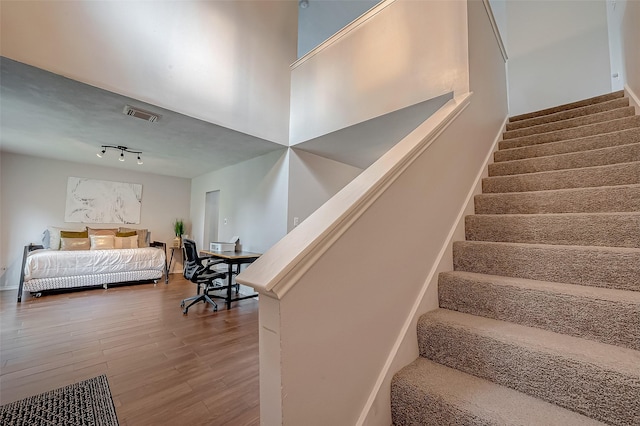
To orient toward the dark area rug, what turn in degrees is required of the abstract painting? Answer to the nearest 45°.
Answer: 0° — it already faces it

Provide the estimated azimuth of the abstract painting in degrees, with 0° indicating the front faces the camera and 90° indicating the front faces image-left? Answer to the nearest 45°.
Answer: approximately 0°

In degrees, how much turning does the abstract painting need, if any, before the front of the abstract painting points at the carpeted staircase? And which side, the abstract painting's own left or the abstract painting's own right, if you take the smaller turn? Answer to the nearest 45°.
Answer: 0° — it already faces it

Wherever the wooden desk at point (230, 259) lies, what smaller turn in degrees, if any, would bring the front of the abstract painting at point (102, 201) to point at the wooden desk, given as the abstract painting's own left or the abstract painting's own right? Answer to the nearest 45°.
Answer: approximately 45° to the abstract painting's own left

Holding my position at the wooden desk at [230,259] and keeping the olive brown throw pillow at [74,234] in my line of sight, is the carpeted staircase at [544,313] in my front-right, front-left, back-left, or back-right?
back-left

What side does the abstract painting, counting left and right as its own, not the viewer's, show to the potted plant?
left
